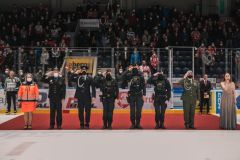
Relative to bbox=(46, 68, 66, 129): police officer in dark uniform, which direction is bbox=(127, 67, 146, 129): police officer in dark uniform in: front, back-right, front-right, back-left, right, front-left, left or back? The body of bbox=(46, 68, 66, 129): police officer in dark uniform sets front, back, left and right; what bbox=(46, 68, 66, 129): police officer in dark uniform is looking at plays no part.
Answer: left

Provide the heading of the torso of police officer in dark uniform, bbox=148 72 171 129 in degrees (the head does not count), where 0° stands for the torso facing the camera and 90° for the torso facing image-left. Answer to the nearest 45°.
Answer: approximately 0°

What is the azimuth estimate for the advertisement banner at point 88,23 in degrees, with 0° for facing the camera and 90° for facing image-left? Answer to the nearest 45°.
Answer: approximately 0°

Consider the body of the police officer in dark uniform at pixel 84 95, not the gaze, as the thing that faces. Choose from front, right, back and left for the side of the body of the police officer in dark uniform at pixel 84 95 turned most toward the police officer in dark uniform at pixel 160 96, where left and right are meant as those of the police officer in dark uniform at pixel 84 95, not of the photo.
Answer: left

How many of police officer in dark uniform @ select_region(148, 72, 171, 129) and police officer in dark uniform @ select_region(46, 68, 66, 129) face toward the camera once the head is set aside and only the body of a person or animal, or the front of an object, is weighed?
2
